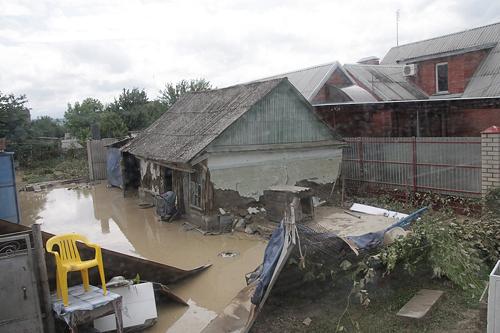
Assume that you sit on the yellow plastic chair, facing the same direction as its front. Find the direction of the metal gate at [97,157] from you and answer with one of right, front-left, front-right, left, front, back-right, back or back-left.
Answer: back-left

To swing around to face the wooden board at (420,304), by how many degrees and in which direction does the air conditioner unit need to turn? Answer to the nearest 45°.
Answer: approximately 45° to its left

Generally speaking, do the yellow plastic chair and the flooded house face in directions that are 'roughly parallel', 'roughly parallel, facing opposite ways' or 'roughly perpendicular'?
roughly perpendicular

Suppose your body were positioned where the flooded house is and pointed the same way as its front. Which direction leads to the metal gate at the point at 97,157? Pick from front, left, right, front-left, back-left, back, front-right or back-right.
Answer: right

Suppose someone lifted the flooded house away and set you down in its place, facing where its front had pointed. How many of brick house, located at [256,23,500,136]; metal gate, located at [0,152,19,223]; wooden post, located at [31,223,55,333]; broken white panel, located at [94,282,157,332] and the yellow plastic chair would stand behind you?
1

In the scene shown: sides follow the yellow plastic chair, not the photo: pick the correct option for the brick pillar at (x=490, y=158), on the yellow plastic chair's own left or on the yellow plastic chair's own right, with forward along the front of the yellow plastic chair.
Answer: on the yellow plastic chair's own left

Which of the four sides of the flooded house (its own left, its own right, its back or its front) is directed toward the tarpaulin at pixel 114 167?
right

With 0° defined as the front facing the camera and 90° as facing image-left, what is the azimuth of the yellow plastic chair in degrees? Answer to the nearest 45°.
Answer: approximately 315°

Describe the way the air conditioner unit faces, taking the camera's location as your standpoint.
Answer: facing the viewer and to the left of the viewer

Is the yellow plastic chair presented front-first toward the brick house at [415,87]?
no

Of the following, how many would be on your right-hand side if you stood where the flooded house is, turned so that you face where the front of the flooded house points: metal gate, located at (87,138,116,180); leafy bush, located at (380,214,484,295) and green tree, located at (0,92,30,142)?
2

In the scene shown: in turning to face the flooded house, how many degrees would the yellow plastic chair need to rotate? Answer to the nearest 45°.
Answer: approximately 90° to its left

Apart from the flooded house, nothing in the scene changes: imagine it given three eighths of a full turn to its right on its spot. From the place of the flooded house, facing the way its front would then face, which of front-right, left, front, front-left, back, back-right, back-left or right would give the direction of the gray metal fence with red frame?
right

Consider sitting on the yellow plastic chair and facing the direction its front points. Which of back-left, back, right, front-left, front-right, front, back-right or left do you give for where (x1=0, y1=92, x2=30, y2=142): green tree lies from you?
back-left

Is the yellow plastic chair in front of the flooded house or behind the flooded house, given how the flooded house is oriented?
in front
